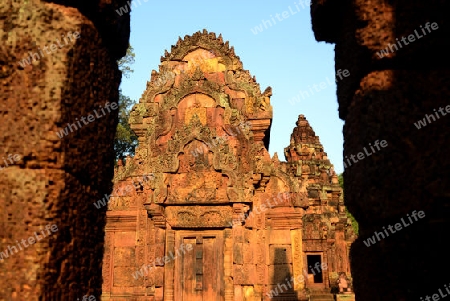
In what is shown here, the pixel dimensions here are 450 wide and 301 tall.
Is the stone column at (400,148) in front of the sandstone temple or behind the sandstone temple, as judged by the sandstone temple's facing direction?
in front

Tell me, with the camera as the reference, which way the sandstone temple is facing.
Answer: facing the viewer

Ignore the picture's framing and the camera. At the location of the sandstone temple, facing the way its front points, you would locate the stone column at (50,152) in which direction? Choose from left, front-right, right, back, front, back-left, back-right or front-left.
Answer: front
